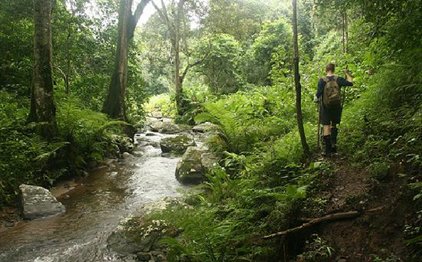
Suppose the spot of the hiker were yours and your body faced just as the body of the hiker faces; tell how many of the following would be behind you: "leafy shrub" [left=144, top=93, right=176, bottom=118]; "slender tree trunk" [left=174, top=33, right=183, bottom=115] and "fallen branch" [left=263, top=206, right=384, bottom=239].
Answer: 1

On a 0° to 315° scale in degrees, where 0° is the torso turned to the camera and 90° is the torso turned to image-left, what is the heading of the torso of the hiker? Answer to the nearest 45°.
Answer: approximately 180°

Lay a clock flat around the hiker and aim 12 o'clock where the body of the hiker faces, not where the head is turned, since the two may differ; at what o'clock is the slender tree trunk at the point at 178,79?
The slender tree trunk is roughly at 11 o'clock from the hiker.

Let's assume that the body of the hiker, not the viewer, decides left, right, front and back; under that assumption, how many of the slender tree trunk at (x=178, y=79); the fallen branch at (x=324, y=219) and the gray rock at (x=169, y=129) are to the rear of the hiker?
1

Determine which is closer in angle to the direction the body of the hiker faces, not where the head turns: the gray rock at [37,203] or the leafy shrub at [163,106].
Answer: the leafy shrub

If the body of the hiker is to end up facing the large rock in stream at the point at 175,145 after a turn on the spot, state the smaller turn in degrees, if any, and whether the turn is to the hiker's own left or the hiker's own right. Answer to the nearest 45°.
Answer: approximately 45° to the hiker's own left

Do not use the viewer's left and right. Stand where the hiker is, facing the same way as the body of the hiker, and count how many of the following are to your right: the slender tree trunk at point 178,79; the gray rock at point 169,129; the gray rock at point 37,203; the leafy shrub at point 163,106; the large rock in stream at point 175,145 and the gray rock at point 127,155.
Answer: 0

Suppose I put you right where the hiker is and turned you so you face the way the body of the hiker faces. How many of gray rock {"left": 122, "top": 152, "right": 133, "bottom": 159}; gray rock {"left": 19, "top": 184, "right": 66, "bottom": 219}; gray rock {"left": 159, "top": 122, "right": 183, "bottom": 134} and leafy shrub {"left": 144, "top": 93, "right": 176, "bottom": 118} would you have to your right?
0

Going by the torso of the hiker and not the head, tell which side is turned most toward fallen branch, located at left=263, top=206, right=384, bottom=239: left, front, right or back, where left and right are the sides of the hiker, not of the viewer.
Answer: back

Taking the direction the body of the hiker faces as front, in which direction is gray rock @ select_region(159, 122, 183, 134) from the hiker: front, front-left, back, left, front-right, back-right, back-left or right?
front-left

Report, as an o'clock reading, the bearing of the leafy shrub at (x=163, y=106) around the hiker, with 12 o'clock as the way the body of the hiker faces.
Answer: The leafy shrub is roughly at 11 o'clock from the hiker.

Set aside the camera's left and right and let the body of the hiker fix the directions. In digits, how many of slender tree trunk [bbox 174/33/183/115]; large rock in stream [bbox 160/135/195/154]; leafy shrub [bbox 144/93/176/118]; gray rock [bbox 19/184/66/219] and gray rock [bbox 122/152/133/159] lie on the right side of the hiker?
0

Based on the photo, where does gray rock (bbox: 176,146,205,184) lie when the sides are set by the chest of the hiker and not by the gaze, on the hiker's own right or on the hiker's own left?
on the hiker's own left
